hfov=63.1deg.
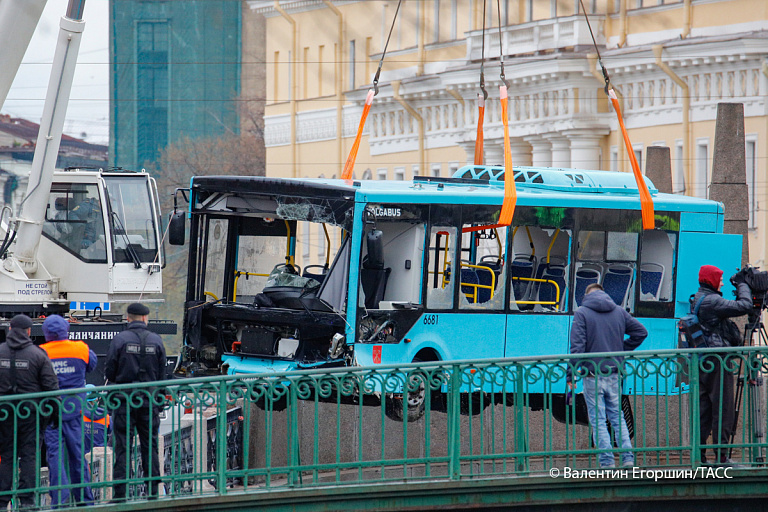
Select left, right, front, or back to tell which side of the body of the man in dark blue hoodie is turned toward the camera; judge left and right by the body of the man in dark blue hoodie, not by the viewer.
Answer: back

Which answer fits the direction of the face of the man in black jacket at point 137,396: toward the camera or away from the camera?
away from the camera

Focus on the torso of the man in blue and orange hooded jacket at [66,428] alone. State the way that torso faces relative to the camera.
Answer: away from the camera

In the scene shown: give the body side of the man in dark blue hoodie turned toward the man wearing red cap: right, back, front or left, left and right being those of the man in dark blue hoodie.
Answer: right

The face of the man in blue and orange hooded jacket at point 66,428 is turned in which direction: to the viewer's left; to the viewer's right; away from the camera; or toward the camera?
away from the camera

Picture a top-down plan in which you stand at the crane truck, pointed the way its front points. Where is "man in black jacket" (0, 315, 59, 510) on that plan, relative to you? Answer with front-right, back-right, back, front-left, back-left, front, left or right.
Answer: front-right

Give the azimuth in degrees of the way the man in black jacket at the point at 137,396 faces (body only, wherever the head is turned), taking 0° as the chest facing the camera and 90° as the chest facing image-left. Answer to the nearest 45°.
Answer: approximately 180°
